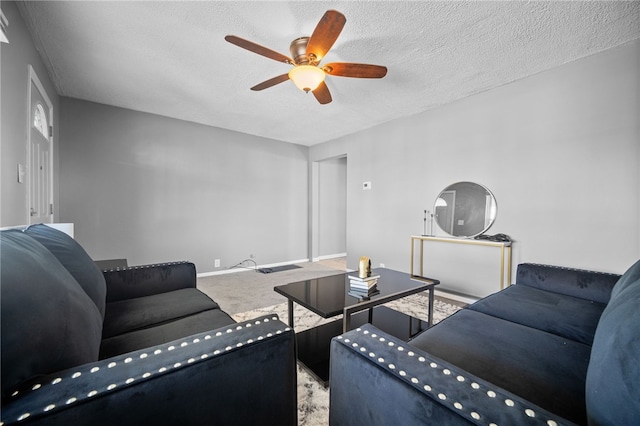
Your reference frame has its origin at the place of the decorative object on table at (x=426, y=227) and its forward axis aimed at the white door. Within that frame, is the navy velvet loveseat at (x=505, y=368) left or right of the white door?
left

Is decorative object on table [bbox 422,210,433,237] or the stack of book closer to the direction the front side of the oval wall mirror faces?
the stack of book

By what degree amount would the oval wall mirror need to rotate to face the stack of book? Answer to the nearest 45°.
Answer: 0° — it already faces it

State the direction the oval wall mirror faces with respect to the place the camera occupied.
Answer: facing the viewer

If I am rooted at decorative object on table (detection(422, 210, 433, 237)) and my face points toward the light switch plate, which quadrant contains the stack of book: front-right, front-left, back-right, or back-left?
front-left

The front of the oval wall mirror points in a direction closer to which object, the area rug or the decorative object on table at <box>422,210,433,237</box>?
the area rug

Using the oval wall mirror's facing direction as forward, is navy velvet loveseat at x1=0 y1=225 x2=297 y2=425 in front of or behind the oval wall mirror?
in front

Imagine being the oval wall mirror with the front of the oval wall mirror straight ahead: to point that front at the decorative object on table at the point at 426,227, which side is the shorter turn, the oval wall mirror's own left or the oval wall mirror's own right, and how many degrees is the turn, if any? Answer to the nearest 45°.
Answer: approximately 90° to the oval wall mirror's own right

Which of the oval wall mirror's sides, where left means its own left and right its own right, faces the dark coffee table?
front
